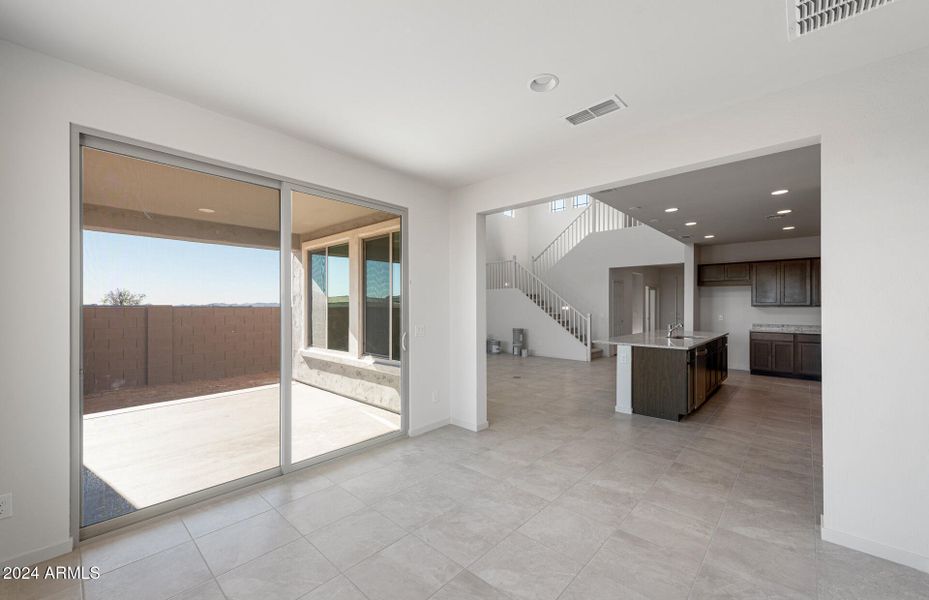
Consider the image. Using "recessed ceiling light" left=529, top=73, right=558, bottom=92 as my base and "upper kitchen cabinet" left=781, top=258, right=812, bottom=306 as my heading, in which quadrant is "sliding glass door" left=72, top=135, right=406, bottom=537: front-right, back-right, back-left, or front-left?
back-left

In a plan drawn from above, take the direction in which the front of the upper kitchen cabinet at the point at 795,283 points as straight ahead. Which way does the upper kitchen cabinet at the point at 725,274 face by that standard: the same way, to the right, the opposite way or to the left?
the same way

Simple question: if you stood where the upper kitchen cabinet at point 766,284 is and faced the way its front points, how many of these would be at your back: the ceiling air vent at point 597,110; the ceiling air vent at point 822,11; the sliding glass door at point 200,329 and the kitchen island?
0

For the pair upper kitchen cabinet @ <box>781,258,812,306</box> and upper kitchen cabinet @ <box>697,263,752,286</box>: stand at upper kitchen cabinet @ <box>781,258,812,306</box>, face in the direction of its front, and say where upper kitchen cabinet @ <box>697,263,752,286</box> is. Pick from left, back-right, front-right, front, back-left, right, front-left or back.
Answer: right

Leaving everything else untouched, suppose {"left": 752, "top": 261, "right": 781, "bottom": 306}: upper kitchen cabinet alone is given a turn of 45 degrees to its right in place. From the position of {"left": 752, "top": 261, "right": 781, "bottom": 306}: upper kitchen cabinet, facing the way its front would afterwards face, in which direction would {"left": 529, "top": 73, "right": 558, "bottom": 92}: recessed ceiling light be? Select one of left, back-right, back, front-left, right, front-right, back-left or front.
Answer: front-left

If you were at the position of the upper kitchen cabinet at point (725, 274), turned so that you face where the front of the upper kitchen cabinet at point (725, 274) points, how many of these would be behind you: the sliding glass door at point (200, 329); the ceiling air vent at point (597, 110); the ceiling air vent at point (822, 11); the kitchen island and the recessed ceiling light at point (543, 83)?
0

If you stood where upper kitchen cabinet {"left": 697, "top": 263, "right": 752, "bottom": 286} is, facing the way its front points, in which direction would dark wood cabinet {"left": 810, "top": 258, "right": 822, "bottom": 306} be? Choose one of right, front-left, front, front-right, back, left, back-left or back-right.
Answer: left

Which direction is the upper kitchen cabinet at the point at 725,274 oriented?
toward the camera

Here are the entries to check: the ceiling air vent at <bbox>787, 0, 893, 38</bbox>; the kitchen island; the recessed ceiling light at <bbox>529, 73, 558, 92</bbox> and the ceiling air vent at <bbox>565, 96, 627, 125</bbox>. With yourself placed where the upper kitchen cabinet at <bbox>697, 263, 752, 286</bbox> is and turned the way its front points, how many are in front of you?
4

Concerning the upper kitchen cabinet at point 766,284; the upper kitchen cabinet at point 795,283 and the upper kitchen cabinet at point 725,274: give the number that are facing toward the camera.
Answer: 3

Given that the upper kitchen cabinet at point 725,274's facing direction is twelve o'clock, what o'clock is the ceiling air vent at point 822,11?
The ceiling air vent is roughly at 12 o'clock from the upper kitchen cabinet.

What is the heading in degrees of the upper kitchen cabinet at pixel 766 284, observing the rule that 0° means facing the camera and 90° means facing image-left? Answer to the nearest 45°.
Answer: approximately 0°

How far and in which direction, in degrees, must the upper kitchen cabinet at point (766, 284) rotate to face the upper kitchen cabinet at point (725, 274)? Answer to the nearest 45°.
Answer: approximately 90° to its right

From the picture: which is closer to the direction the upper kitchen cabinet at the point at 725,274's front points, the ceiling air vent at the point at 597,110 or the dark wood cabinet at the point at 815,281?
the ceiling air vent

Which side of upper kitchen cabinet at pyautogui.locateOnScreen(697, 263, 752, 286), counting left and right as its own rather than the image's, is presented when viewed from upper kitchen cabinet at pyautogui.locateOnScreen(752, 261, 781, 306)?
left

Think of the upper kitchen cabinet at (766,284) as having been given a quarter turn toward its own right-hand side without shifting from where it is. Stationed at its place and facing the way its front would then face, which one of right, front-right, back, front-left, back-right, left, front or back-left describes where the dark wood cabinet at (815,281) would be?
back

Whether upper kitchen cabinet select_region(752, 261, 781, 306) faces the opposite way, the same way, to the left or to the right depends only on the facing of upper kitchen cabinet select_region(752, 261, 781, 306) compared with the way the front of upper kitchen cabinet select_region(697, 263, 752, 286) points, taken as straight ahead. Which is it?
the same way
